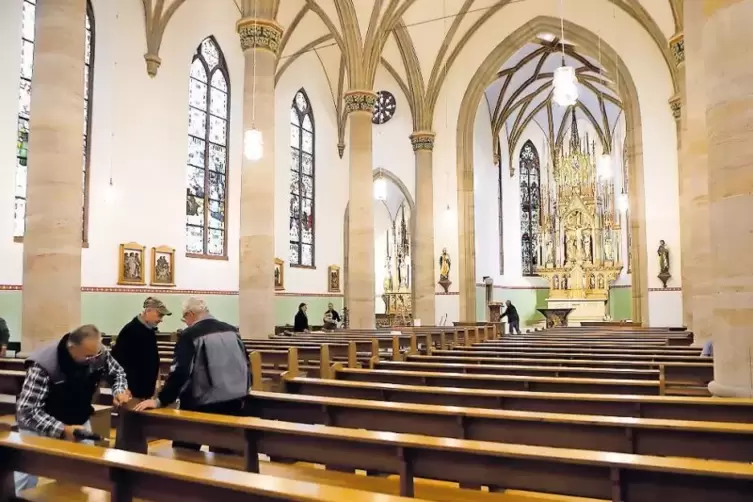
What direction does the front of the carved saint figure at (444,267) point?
toward the camera

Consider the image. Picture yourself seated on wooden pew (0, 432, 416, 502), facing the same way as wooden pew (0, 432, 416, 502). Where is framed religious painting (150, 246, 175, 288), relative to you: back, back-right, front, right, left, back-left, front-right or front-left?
front-left

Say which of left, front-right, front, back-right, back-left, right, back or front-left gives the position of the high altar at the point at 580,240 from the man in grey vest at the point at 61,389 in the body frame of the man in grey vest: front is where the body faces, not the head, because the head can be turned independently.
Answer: left

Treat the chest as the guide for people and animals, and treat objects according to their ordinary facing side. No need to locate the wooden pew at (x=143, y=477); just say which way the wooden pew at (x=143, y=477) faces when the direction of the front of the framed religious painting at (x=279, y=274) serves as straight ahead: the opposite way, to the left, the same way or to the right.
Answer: to the left

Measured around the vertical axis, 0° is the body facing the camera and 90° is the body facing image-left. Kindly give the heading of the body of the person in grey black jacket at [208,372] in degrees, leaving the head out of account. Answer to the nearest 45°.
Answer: approximately 135°

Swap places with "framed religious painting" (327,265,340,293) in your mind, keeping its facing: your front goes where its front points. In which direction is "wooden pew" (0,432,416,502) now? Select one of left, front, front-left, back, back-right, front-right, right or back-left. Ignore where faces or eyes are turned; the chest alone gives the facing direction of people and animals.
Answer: front-right

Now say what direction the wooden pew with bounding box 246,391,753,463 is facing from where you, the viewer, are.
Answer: facing away from the viewer

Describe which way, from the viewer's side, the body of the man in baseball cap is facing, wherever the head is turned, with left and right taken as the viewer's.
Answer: facing to the right of the viewer

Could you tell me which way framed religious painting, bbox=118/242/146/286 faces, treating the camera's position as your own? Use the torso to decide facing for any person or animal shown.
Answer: facing the viewer and to the right of the viewer

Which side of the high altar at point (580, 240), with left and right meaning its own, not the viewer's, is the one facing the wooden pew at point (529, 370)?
front

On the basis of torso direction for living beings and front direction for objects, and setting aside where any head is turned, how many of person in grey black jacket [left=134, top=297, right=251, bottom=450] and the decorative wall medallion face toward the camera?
1

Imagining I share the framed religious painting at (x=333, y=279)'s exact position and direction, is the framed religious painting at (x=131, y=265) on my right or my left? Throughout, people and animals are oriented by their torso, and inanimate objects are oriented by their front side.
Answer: on my right

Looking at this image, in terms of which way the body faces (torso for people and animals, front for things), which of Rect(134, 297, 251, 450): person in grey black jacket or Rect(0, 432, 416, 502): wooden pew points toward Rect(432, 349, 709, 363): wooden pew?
Rect(0, 432, 416, 502): wooden pew

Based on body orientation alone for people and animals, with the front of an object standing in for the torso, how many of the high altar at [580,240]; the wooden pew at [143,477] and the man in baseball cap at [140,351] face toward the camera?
1
